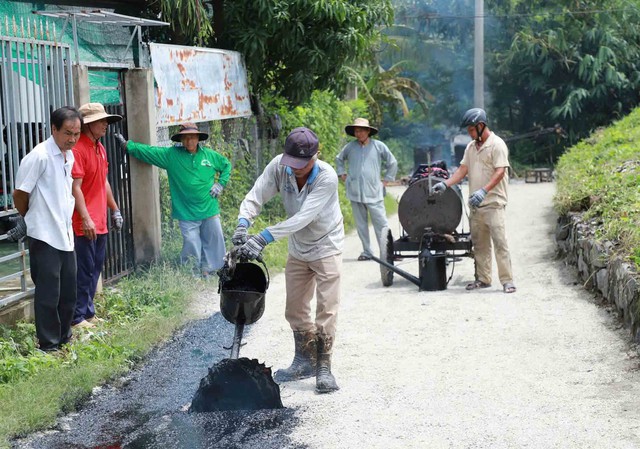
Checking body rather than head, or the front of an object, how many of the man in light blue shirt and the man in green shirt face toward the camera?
2

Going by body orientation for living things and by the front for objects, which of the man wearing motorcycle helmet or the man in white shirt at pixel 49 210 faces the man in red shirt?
the man wearing motorcycle helmet

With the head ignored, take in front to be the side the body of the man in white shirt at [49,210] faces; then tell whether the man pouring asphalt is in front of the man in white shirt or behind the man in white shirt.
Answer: in front

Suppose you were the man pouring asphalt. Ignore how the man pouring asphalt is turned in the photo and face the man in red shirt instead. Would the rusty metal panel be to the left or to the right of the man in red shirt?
right

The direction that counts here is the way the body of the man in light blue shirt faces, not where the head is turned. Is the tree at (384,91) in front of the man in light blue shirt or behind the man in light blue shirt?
behind

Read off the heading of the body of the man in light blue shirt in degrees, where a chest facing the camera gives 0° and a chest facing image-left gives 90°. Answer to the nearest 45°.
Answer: approximately 0°

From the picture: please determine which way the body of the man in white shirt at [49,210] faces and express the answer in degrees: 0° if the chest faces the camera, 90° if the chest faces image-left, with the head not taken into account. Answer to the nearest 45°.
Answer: approximately 315°

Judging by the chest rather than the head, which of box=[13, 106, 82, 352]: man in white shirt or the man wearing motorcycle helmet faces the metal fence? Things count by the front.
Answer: the man wearing motorcycle helmet

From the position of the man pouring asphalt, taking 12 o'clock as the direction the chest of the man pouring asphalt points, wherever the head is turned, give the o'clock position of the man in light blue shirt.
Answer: The man in light blue shirt is roughly at 5 o'clock from the man pouring asphalt.

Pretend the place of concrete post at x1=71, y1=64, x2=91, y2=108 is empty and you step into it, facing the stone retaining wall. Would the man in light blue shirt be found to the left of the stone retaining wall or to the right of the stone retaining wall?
left

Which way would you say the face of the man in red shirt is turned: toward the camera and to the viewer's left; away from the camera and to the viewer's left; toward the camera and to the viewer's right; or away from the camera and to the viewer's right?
toward the camera and to the viewer's right

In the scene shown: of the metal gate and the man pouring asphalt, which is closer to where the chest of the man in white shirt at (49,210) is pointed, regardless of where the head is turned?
the man pouring asphalt

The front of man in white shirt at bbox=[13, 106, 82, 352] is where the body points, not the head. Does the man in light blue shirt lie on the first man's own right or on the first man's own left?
on the first man's own left
